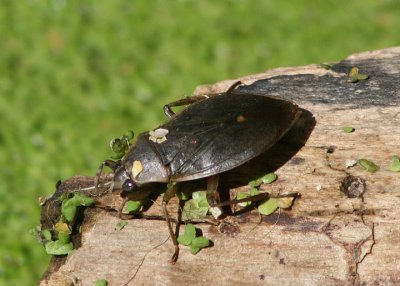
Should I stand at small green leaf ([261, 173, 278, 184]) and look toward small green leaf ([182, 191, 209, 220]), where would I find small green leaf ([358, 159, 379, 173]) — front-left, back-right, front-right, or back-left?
back-left

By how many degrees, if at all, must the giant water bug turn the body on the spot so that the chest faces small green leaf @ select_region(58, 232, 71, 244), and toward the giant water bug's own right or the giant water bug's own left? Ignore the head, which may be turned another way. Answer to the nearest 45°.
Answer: approximately 45° to the giant water bug's own right

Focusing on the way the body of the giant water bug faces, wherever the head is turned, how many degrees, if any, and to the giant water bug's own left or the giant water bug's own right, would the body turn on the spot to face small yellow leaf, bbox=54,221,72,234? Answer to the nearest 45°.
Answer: approximately 45° to the giant water bug's own right

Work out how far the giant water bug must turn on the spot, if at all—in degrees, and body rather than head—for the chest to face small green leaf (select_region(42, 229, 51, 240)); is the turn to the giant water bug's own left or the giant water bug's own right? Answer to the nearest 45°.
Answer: approximately 45° to the giant water bug's own right

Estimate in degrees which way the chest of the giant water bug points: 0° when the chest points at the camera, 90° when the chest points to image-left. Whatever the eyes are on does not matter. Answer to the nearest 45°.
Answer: approximately 45°

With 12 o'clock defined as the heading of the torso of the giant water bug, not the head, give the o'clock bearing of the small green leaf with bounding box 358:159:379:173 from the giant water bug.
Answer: The small green leaf is roughly at 8 o'clock from the giant water bug.
